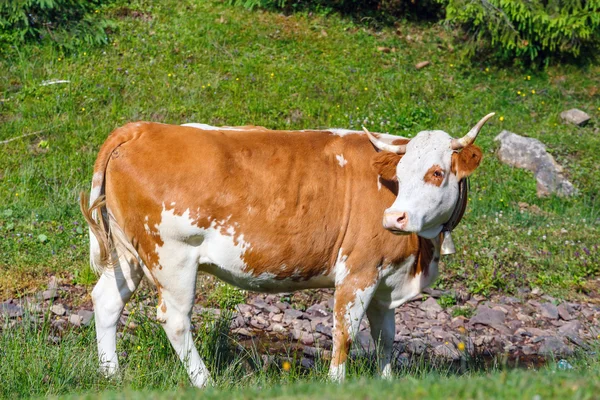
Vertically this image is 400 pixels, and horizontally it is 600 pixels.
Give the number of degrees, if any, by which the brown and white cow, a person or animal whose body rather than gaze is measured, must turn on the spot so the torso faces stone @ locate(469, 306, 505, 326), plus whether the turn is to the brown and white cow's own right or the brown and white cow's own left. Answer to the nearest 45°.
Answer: approximately 45° to the brown and white cow's own left

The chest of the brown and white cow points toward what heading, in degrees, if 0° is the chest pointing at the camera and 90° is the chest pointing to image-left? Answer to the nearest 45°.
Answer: approximately 270°

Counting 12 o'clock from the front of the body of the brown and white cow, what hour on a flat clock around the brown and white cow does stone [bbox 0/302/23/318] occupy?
The stone is roughly at 7 o'clock from the brown and white cow.

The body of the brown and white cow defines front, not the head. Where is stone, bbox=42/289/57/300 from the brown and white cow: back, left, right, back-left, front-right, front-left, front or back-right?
back-left

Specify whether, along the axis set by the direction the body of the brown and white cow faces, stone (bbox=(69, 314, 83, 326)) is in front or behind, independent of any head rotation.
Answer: behind

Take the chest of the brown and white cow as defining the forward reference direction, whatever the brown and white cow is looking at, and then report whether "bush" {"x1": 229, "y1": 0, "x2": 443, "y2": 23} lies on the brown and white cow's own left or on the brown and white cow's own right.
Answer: on the brown and white cow's own left

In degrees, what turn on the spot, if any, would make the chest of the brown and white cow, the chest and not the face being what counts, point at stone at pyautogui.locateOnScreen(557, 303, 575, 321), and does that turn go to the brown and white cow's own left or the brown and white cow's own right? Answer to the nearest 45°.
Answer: approximately 45° to the brown and white cow's own left

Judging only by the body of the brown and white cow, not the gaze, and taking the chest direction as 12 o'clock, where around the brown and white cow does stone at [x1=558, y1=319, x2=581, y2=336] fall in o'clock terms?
The stone is roughly at 11 o'clock from the brown and white cow.

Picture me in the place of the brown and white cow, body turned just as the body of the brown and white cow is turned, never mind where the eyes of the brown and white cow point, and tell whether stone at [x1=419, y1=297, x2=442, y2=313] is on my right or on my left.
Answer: on my left

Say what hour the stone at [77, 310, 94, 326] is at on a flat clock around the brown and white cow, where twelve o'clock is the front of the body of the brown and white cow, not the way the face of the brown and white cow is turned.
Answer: The stone is roughly at 7 o'clock from the brown and white cow.

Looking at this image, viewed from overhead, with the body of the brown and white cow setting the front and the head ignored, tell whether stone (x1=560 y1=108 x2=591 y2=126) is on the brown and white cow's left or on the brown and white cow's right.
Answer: on the brown and white cow's left

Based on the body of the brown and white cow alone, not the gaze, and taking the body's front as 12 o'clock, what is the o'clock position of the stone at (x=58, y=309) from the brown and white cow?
The stone is roughly at 7 o'clock from the brown and white cow.

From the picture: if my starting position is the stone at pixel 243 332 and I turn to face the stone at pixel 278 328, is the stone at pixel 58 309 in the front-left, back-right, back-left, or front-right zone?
back-left
